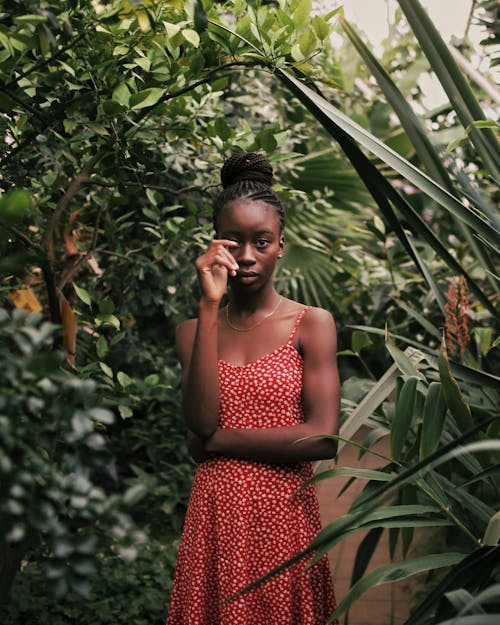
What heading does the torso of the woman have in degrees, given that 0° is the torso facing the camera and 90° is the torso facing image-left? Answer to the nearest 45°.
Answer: approximately 0°
